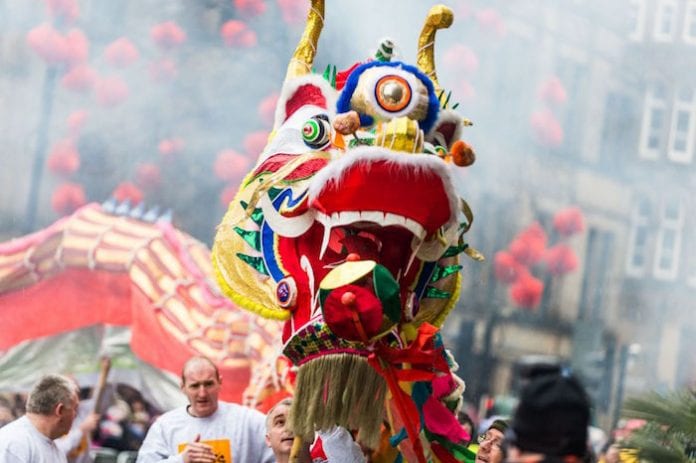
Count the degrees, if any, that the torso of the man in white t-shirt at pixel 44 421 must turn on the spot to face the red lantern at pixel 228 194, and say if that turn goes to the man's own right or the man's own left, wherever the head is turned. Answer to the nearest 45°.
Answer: approximately 45° to the man's own left

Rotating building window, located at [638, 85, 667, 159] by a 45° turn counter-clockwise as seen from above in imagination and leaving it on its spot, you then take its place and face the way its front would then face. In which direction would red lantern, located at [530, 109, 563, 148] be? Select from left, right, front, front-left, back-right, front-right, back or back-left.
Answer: front-right

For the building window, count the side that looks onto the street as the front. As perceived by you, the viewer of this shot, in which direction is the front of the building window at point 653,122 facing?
facing the viewer and to the left of the viewer

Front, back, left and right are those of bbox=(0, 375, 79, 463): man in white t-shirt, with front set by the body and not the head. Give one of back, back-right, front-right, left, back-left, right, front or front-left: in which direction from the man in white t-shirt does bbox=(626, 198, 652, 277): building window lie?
front

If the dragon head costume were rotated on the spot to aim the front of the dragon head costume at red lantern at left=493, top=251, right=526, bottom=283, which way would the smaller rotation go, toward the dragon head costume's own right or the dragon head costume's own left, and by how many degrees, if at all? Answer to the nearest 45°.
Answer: approximately 135° to the dragon head costume's own left

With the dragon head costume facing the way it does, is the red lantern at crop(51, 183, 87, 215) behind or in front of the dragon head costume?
behind

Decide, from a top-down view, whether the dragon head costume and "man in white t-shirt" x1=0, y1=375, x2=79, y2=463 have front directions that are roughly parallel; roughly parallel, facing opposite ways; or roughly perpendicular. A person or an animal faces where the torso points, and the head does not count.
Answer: roughly perpendicular

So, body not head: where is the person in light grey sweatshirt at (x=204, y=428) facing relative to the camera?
toward the camera

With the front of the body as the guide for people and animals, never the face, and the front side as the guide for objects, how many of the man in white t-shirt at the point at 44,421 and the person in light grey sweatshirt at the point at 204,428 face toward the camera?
1

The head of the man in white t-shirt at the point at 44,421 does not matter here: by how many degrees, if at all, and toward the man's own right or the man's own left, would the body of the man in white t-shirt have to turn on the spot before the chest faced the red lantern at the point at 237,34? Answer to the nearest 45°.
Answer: approximately 45° to the man's own left
